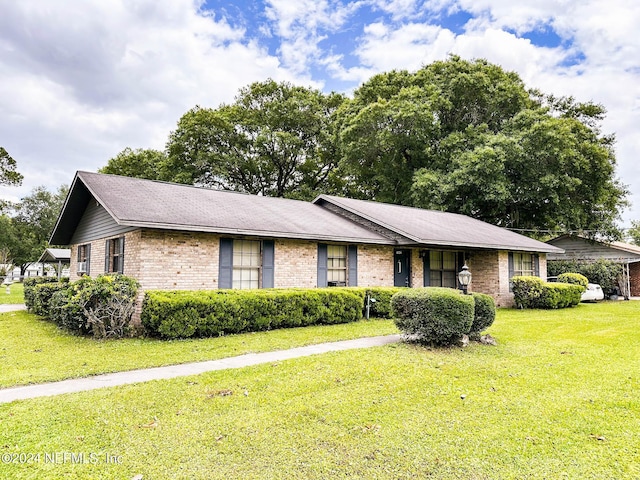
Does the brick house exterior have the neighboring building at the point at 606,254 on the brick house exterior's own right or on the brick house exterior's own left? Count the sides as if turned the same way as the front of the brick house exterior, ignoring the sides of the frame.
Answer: on the brick house exterior's own left

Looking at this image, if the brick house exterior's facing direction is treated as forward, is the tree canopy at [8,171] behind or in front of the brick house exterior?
behind

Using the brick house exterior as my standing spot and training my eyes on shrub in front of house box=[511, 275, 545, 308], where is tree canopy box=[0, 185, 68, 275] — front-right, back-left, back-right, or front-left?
back-left

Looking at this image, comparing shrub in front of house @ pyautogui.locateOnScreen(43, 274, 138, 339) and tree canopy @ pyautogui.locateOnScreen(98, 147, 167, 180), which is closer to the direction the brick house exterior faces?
the shrub in front of house

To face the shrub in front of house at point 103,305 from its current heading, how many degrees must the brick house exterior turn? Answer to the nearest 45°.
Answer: approximately 90° to its right

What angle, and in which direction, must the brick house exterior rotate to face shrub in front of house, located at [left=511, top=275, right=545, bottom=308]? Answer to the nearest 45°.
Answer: approximately 45° to its left

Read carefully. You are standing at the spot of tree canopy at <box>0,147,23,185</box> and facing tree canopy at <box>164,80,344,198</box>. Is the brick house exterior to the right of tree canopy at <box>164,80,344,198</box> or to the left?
right

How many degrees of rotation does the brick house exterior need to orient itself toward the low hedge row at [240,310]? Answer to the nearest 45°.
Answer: approximately 45° to its right

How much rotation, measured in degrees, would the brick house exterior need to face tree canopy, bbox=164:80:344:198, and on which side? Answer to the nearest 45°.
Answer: approximately 135° to its left

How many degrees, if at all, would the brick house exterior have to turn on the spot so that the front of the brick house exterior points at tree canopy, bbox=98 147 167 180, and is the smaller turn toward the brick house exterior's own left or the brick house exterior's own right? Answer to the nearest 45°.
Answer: approximately 180°
